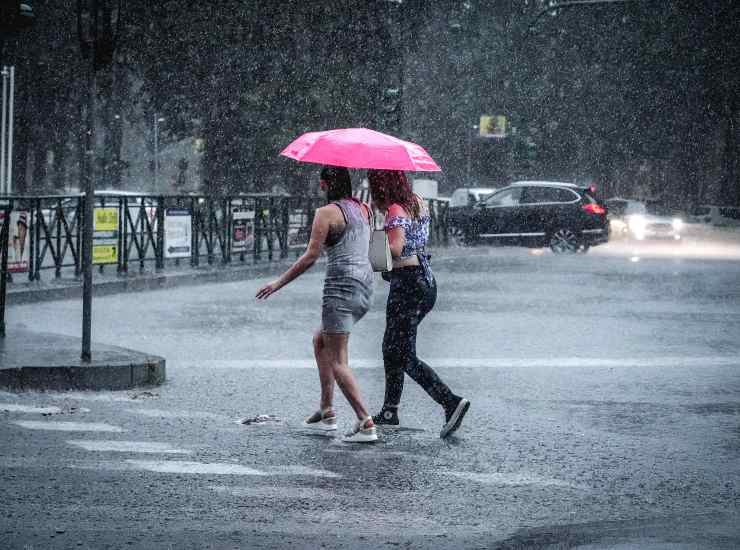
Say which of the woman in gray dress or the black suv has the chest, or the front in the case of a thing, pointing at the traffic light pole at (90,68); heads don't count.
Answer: the woman in gray dress

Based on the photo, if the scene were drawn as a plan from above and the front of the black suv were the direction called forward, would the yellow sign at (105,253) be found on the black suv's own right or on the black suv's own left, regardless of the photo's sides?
on the black suv's own left

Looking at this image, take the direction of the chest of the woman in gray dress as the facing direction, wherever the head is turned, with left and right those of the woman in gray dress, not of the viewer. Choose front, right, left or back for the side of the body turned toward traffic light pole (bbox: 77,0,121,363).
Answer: front

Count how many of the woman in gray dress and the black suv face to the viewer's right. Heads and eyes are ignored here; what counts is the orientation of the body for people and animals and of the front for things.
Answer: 0

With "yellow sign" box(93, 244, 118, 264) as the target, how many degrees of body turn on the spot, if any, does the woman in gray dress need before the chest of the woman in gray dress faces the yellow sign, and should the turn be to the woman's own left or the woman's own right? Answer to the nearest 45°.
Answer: approximately 45° to the woman's own right

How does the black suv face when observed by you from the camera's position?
facing away from the viewer and to the left of the viewer

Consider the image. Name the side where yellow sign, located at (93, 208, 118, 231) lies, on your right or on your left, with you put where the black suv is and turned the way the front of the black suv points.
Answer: on your left

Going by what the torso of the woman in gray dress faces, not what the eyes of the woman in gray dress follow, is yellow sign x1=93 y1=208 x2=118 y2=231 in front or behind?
in front

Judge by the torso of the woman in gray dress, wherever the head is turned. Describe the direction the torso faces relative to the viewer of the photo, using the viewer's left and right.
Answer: facing away from the viewer and to the left of the viewer

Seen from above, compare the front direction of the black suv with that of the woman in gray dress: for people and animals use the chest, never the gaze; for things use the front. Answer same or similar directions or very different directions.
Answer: same or similar directions

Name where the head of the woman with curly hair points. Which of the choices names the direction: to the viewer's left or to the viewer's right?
to the viewer's left

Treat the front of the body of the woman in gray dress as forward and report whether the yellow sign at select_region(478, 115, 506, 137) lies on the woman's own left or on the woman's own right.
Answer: on the woman's own right

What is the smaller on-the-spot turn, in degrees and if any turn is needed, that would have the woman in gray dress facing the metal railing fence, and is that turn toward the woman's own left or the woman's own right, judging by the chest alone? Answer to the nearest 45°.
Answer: approximately 45° to the woman's own right
